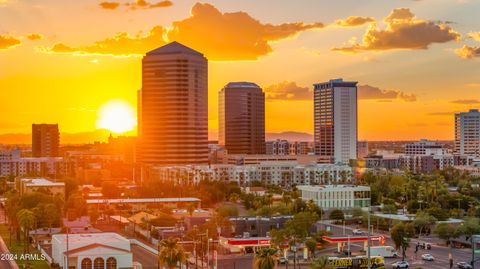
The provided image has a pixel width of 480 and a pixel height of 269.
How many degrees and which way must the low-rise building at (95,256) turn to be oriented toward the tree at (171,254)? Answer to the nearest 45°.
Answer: approximately 45° to its left

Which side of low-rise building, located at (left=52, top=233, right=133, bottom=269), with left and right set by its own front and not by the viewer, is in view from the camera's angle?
front

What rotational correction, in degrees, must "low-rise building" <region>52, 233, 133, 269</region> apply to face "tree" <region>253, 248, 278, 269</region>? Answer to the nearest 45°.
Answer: approximately 45° to its left
